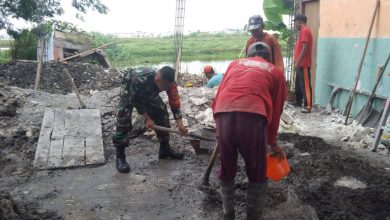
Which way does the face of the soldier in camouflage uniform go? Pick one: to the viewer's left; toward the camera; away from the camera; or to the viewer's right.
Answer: to the viewer's right

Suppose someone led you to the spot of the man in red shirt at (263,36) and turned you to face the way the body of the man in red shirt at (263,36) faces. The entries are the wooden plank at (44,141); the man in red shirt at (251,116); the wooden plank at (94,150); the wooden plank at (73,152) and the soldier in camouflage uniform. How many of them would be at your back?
0

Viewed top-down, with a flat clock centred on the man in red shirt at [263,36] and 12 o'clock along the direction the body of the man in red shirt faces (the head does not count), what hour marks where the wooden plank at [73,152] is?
The wooden plank is roughly at 1 o'clock from the man in red shirt.

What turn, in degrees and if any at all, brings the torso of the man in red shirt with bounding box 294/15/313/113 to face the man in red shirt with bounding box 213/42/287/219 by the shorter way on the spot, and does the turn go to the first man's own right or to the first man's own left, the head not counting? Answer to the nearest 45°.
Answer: approximately 90° to the first man's own left

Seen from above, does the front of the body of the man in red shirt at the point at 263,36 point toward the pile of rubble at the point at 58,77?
no

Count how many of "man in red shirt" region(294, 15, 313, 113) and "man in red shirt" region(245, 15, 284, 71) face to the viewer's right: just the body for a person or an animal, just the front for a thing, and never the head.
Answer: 0

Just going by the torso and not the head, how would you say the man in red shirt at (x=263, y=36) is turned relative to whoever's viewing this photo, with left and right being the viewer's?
facing the viewer and to the left of the viewer

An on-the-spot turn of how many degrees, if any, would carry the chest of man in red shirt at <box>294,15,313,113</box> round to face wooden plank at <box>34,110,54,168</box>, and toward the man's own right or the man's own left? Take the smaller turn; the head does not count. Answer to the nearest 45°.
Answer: approximately 45° to the man's own left

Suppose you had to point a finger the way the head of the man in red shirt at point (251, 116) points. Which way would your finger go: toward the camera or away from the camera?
away from the camera

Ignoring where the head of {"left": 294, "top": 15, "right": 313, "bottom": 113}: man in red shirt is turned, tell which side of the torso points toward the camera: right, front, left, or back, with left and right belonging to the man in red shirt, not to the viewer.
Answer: left
